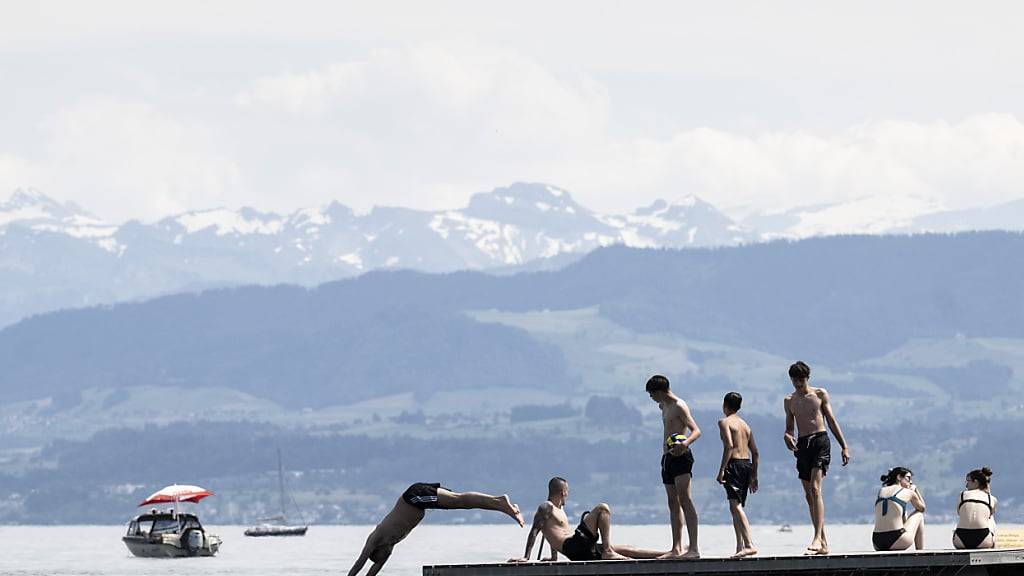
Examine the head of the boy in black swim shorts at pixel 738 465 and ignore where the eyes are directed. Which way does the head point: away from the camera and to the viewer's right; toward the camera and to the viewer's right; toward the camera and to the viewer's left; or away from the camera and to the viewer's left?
away from the camera and to the viewer's left

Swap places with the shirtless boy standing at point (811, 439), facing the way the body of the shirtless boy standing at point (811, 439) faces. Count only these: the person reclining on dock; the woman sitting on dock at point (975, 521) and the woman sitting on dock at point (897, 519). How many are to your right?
1

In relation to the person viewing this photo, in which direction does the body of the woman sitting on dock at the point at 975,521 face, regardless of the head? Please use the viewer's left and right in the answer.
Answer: facing away from the viewer

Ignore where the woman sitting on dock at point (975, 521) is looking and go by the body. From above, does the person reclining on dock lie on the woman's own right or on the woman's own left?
on the woman's own left

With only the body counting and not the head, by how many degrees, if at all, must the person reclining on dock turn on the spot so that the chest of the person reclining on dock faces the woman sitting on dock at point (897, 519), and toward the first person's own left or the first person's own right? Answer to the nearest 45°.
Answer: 0° — they already face them

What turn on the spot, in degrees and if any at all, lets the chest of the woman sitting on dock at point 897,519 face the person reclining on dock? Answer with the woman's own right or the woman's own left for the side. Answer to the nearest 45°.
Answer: approximately 135° to the woman's own left

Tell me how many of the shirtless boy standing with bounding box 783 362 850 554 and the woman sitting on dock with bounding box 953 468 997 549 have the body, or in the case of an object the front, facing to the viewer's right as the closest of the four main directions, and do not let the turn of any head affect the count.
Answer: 0

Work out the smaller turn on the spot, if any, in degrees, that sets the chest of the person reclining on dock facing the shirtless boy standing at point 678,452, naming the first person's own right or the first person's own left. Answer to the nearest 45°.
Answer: approximately 45° to the first person's own right

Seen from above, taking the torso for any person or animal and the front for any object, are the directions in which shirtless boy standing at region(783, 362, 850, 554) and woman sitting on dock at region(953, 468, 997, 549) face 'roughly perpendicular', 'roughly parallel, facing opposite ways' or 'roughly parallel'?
roughly parallel, facing opposite ways

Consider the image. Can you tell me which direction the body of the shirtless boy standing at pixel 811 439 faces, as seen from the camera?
toward the camera

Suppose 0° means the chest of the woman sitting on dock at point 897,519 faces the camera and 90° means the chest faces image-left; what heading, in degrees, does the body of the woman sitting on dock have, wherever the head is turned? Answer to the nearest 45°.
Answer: approximately 225°
